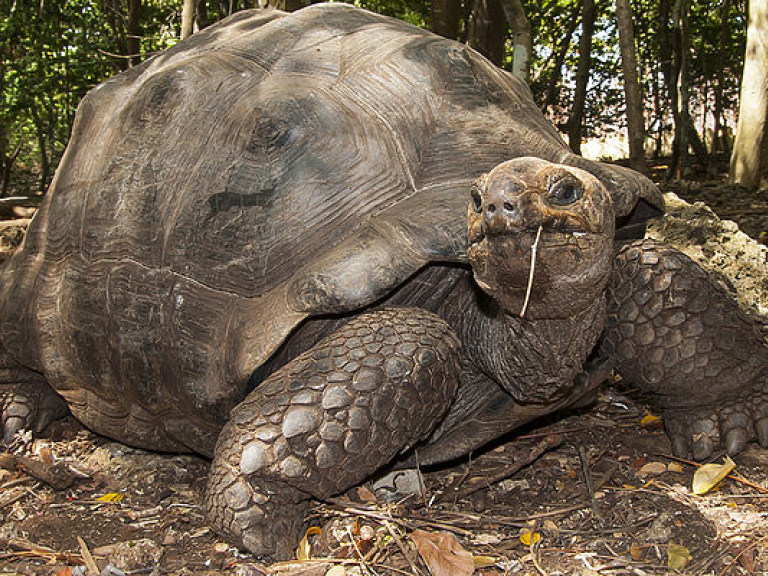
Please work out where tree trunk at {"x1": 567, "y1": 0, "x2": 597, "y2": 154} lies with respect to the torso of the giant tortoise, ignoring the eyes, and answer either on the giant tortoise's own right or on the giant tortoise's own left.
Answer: on the giant tortoise's own left

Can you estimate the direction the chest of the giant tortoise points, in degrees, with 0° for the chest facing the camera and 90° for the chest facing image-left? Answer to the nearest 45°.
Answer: approximately 315°

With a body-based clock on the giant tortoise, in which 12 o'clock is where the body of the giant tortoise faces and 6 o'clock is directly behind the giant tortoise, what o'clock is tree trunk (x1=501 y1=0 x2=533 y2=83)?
The tree trunk is roughly at 8 o'clock from the giant tortoise.

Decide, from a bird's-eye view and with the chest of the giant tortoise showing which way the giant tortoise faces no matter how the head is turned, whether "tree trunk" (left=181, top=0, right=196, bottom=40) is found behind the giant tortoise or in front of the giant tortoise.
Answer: behind

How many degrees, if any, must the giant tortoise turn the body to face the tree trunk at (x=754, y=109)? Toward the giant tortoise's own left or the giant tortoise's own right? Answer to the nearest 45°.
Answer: approximately 90° to the giant tortoise's own left

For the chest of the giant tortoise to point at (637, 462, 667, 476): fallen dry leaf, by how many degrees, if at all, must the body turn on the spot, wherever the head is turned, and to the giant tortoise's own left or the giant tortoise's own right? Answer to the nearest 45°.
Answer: approximately 45° to the giant tortoise's own left

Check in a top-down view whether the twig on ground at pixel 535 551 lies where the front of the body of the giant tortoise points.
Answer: yes

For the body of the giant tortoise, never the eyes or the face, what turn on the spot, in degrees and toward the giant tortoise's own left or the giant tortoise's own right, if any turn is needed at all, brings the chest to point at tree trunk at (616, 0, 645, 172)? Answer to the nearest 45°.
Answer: approximately 90° to the giant tortoise's own left
